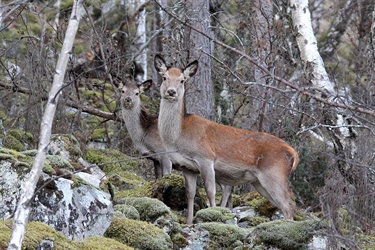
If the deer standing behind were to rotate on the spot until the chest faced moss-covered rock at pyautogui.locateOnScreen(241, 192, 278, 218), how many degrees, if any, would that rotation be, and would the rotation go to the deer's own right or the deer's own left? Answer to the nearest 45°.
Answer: approximately 90° to the deer's own left

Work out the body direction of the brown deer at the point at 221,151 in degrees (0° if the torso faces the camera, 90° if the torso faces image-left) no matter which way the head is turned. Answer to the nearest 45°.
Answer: approximately 90°

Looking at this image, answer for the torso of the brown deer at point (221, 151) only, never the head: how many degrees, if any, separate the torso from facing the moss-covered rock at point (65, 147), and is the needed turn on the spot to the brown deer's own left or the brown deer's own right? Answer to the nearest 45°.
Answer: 0° — it already faces it

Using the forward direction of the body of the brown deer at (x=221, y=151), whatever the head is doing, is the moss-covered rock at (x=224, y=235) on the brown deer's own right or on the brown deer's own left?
on the brown deer's own left

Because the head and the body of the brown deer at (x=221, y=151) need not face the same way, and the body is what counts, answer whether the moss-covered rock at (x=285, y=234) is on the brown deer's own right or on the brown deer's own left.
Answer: on the brown deer's own left

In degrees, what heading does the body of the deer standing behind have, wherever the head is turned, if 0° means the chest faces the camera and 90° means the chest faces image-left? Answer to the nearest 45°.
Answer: approximately 45°
